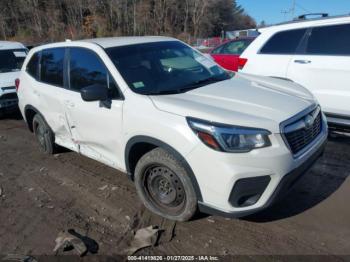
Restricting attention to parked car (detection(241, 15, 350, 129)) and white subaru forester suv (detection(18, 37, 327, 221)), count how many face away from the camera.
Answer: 0

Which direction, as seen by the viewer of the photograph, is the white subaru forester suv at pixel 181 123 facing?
facing the viewer and to the right of the viewer

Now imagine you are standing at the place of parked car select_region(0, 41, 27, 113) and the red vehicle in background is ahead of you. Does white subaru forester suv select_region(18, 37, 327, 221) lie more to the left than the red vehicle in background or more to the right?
right

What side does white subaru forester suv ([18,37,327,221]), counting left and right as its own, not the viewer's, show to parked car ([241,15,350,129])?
left

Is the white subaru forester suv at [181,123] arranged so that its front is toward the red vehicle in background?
no

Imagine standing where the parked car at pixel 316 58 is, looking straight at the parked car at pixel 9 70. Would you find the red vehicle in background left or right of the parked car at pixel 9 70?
right

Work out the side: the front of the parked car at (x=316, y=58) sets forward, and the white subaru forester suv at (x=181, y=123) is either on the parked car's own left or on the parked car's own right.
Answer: on the parked car's own right

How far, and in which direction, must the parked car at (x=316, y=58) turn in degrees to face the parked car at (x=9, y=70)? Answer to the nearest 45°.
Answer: approximately 135° to its right

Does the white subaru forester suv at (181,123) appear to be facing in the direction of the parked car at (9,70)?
no
